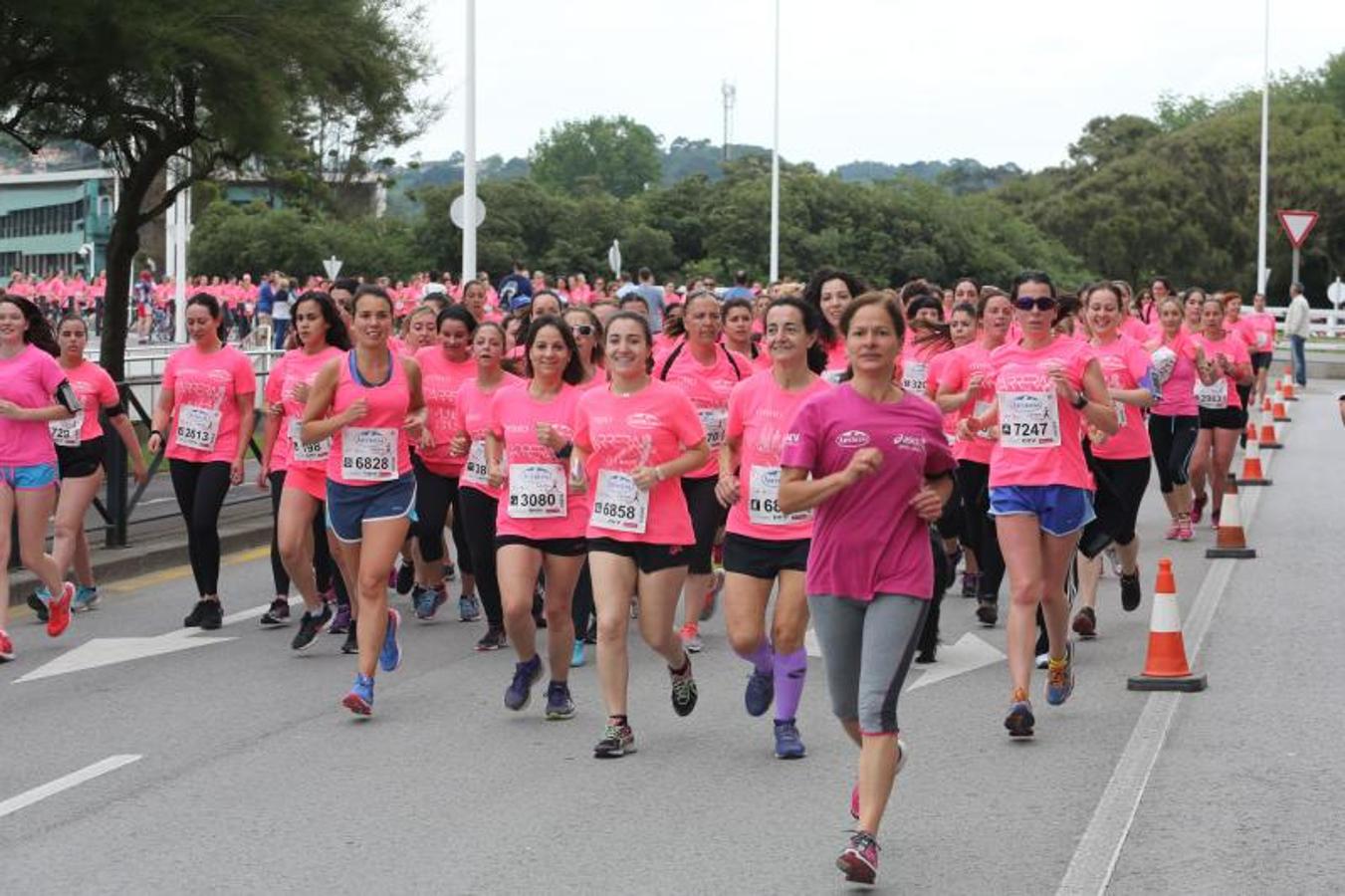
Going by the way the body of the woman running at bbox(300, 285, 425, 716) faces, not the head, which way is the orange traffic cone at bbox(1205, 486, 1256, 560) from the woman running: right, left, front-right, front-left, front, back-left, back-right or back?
back-left

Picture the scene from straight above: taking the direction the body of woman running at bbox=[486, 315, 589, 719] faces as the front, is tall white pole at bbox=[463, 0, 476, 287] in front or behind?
behind

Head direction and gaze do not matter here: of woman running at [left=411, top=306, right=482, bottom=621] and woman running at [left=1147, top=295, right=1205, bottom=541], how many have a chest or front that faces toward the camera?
2

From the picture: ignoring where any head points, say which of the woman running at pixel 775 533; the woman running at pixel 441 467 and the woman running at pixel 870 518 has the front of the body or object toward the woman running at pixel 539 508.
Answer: the woman running at pixel 441 467

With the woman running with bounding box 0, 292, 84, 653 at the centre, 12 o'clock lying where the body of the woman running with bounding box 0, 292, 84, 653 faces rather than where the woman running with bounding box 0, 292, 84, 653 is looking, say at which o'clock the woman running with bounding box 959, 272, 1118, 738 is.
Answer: the woman running with bounding box 959, 272, 1118, 738 is roughly at 9 o'clock from the woman running with bounding box 0, 292, 84, 653.

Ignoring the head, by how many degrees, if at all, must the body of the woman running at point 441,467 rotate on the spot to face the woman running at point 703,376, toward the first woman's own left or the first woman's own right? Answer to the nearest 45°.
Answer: approximately 45° to the first woman's own left

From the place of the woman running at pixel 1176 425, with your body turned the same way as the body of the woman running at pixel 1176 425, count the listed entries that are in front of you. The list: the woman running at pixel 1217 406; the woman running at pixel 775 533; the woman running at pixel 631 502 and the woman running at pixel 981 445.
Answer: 3

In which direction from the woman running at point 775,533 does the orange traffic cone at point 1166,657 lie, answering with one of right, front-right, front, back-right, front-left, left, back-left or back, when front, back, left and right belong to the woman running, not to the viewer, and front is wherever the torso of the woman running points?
back-left

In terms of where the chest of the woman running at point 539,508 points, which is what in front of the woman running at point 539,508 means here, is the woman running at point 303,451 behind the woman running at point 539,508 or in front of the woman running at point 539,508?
behind

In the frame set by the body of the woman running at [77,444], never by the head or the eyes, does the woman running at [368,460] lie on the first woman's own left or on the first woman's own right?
on the first woman's own left
